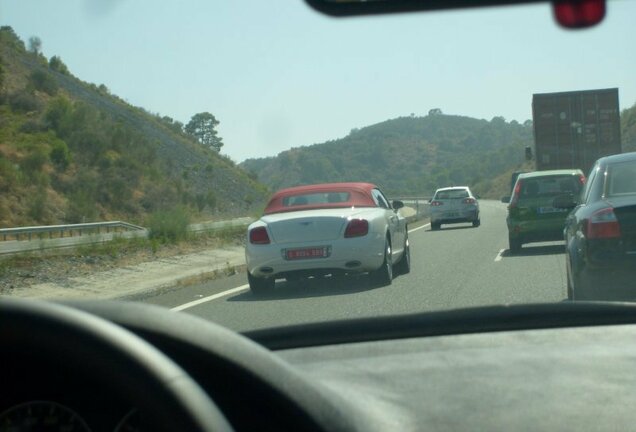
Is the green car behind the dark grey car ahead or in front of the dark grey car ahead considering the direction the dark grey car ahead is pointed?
in front

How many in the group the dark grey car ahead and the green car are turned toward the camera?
0

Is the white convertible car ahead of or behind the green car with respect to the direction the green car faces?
behind

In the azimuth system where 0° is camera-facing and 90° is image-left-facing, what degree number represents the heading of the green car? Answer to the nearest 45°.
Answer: approximately 180°

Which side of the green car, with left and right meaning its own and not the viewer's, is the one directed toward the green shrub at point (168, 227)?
left

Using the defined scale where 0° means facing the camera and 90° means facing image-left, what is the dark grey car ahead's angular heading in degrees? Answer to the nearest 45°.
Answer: approximately 180°

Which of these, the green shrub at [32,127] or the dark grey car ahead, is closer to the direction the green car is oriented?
the green shrub
